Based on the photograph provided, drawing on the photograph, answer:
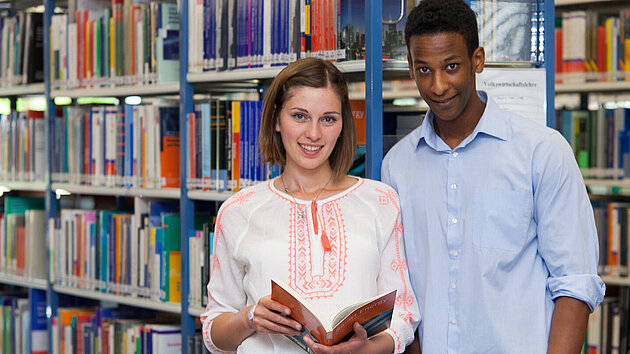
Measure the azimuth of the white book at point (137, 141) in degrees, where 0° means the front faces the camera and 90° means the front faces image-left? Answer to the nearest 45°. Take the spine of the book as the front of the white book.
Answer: approximately 0°

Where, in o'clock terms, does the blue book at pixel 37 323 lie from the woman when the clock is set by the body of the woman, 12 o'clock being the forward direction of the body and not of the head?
The blue book is roughly at 5 o'clock from the woman.
